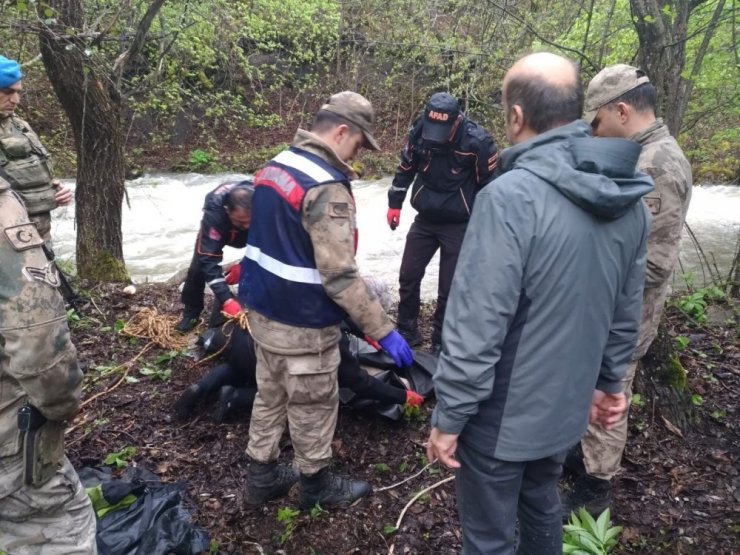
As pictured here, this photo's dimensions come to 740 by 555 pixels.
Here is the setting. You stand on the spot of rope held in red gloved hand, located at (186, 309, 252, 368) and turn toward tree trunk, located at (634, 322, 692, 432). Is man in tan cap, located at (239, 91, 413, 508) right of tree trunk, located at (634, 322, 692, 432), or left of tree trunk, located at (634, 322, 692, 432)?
right

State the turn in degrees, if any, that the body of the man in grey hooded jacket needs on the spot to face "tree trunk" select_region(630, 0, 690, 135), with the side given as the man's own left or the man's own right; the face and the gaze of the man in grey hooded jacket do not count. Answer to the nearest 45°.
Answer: approximately 45° to the man's own right

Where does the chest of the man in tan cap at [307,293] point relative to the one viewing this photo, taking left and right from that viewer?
facing away from the viewer and to the right of the viewer

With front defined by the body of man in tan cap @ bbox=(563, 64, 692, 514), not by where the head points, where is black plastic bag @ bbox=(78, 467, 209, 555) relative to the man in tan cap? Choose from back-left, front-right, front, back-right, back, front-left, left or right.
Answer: front-left

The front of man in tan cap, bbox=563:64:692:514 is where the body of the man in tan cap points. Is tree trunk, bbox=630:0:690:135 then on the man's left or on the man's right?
on the man's right

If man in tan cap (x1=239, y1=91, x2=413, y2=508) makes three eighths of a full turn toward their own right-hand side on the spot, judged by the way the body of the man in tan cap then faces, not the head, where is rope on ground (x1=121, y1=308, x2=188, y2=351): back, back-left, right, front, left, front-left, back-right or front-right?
back-right

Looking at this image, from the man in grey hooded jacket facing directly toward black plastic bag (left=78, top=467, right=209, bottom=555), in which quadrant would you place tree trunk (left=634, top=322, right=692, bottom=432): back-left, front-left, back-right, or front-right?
back-right

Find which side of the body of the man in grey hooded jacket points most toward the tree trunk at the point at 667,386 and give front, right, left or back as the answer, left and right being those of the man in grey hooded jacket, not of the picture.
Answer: right

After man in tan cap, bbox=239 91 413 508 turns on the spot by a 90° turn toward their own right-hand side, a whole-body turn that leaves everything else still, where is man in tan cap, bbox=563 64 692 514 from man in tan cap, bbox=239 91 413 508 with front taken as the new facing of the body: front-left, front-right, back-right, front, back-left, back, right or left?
front-left

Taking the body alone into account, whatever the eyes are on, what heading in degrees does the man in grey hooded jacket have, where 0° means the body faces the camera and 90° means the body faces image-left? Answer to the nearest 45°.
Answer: approximately 135°

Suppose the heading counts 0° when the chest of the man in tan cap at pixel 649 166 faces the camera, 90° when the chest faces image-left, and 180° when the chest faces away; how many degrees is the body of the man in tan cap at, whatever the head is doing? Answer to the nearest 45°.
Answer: approximately 90°

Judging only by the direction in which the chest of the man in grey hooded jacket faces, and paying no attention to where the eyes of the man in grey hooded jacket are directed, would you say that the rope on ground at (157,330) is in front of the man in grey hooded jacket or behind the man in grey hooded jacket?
in front

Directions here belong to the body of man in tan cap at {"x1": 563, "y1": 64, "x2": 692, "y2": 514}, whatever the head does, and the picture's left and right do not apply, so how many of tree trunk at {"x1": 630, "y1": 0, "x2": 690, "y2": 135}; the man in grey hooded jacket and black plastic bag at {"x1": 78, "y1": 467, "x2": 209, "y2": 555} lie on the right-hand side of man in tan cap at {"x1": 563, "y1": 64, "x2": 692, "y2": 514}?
1

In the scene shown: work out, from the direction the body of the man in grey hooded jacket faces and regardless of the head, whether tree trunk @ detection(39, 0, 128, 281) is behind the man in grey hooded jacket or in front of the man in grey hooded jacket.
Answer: in front

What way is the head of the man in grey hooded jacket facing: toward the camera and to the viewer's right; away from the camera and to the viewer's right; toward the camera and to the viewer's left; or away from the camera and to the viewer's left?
away from the camera and to the viewer's left

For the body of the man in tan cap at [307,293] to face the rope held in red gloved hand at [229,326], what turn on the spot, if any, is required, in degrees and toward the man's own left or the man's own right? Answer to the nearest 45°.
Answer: approximately 90° to the man's own left
